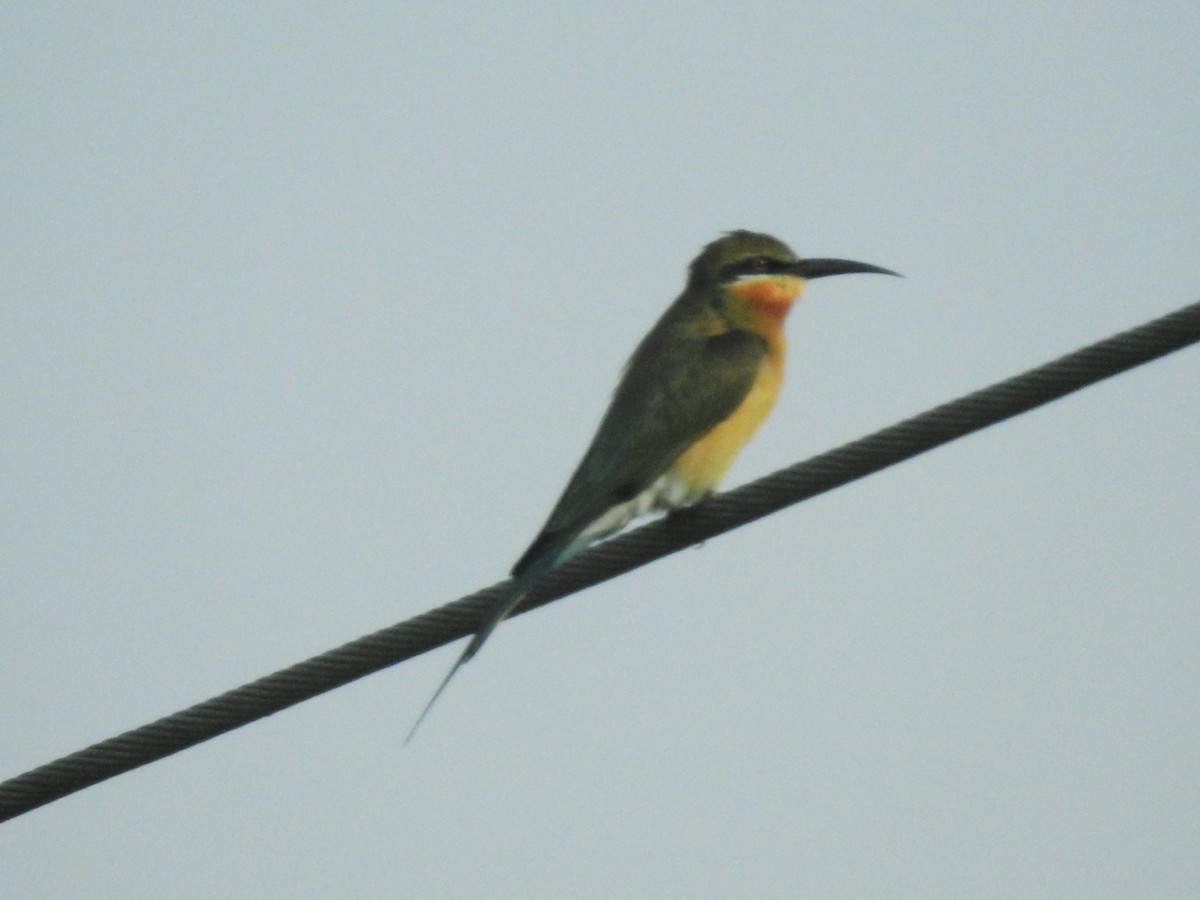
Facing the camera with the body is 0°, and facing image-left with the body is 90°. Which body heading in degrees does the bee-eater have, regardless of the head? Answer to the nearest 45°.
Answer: approximately 270°
